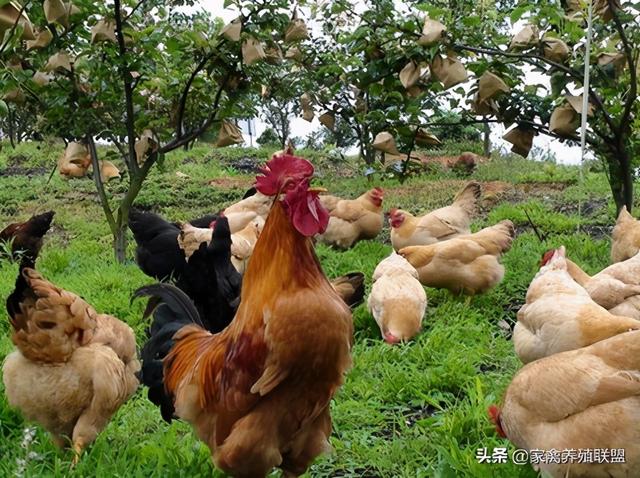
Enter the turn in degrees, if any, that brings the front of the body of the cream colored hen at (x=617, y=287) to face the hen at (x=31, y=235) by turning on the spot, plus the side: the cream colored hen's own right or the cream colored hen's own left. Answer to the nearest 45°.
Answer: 0° — it already faces it

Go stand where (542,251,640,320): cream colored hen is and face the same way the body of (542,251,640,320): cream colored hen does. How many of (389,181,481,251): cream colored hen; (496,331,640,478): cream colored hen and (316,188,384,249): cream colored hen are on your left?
1

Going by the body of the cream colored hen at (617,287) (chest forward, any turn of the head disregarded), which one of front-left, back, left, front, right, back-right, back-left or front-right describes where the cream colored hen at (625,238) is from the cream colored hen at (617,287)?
right

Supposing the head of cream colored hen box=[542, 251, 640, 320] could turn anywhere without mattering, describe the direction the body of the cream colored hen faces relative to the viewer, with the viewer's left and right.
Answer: facing to the left of the viewer

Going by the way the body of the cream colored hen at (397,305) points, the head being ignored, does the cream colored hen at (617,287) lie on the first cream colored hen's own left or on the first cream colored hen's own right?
on the first cream colored hen's own left

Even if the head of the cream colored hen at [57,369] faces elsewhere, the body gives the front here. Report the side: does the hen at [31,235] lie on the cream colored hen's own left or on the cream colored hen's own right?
on the cream colored hen's own left

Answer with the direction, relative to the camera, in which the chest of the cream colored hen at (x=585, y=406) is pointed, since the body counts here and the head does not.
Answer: to the viewer's left

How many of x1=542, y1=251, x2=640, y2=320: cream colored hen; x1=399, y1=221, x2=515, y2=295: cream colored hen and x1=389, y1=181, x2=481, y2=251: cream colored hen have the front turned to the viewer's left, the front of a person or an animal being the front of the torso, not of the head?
3

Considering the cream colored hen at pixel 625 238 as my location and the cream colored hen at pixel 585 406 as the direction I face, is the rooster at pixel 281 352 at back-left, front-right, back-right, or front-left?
front-right

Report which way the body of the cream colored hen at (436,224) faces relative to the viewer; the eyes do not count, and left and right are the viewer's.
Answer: facing to the left of the viewer

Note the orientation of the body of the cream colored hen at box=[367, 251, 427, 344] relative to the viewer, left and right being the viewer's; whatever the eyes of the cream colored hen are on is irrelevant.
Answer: facing the viewer

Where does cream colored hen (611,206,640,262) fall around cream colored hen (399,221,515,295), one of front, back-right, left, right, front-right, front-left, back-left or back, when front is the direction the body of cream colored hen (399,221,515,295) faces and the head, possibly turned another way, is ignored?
back

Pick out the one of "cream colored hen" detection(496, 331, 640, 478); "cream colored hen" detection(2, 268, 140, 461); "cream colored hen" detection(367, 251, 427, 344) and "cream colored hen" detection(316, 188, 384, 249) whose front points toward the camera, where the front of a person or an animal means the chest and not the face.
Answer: "cream colored hen" detection(367, 251, 427, 344)

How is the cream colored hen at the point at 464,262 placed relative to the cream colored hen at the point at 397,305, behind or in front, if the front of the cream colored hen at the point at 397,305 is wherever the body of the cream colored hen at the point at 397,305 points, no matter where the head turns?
behind
